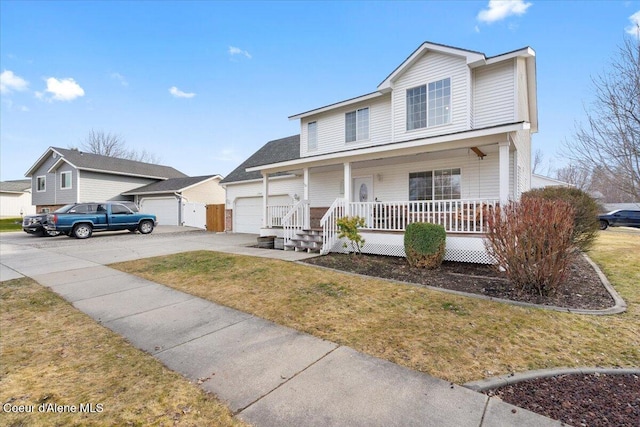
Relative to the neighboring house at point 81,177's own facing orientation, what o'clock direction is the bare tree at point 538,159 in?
The bare tree is roughly at 8 o'clock from the neighboring house.

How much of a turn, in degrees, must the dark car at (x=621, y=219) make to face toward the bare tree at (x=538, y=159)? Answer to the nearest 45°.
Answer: approximately 45° to its right

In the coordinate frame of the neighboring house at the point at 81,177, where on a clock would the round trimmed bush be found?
The round trimmed bush is roughly at 10 o'clock from the neighboring house.

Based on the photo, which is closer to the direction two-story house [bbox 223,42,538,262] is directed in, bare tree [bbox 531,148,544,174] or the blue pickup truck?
the blue pickup truck

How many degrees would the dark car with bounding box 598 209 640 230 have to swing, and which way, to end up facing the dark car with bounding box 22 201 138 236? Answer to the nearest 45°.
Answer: approximately 45° to its left

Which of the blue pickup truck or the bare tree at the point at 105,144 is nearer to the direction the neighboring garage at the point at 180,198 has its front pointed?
the blue pickup truck

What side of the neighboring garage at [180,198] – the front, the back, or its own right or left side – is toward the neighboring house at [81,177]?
right

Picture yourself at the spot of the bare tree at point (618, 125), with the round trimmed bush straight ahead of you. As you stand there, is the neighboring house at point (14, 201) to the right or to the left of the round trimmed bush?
right

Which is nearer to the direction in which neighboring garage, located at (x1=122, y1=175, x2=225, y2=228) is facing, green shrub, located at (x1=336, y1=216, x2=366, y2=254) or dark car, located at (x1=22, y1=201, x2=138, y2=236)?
the dark car

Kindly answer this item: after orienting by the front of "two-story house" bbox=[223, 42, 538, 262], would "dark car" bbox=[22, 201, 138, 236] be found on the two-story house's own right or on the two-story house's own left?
on the two-story house's own right
